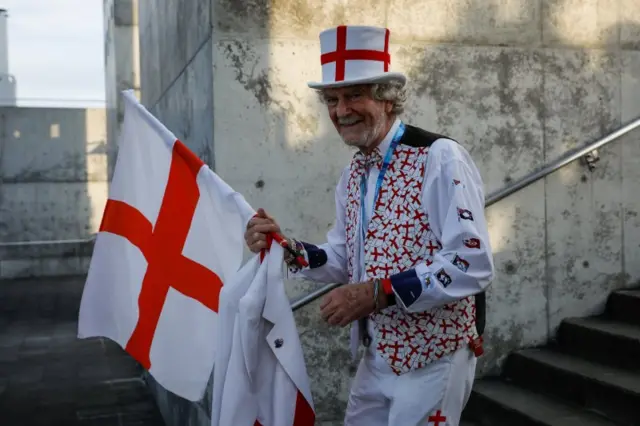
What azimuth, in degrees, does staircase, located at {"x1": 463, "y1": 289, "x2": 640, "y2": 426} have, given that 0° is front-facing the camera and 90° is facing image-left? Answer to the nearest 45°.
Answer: approximately 45°

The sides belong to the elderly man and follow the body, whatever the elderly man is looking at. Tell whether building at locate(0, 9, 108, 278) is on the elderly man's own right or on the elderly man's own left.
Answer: on the elderly man's own right

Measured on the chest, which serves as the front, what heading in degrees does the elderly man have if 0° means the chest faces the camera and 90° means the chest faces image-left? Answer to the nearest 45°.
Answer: approximately 45°
